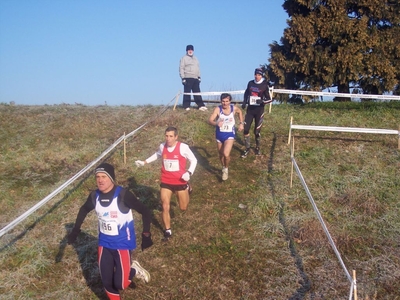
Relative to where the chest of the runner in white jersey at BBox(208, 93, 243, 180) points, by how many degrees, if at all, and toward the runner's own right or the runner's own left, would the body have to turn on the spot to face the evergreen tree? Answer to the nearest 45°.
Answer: approximately 135° to the runner's own left

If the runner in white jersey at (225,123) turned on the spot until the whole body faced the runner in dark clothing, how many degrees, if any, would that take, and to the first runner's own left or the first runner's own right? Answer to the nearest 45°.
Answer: approximately 135° to the first runner's own left

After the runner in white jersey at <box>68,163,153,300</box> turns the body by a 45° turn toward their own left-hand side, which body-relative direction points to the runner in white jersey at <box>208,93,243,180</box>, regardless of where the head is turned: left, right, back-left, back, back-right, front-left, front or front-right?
back-left

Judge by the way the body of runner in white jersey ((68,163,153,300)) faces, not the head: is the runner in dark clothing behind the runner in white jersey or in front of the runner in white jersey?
behind

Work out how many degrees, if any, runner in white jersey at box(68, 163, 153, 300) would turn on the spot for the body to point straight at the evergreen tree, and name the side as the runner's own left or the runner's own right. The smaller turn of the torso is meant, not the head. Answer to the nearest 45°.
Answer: approximately 180°

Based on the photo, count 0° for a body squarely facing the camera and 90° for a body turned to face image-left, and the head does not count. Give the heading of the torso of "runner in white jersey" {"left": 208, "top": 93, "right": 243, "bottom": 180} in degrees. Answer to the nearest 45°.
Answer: approximately 0°

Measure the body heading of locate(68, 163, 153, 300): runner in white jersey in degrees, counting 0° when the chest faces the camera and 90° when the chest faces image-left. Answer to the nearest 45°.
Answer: approximately 45°
